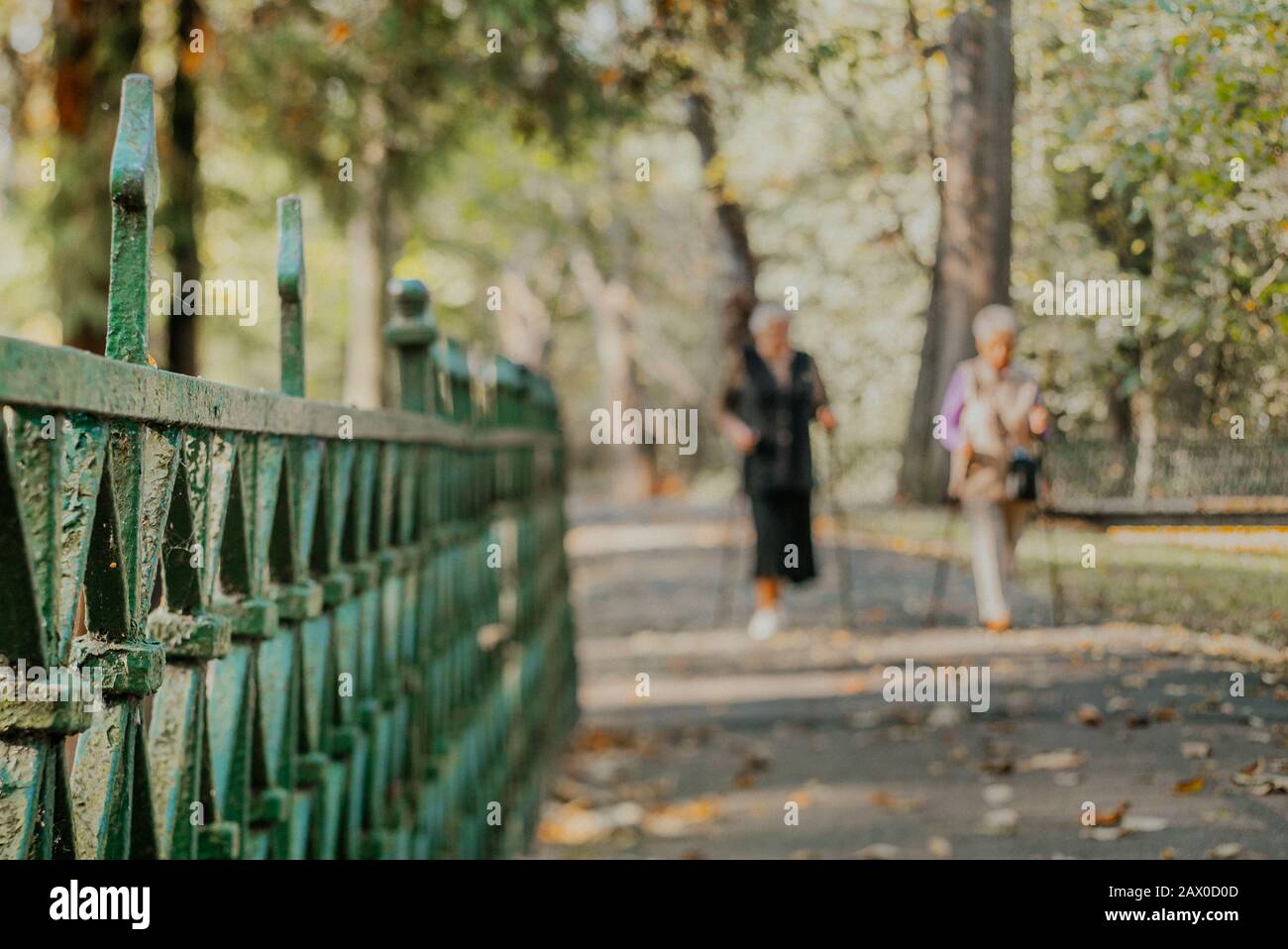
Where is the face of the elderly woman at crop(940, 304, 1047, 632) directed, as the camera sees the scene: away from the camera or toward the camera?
toward the camera

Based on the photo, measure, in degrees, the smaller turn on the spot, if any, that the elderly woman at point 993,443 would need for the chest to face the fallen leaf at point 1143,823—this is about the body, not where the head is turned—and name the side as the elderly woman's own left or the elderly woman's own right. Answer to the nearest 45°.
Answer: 0° — they already face it

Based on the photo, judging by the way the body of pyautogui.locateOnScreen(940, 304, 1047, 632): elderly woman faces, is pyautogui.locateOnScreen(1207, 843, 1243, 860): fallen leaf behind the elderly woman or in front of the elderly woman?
in front

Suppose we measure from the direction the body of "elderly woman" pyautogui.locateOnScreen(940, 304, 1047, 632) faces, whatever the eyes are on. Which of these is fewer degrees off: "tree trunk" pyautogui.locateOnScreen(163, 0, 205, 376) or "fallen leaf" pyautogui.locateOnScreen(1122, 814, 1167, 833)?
the fallen leaf

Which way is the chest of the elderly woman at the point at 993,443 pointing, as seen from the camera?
toward the camera
